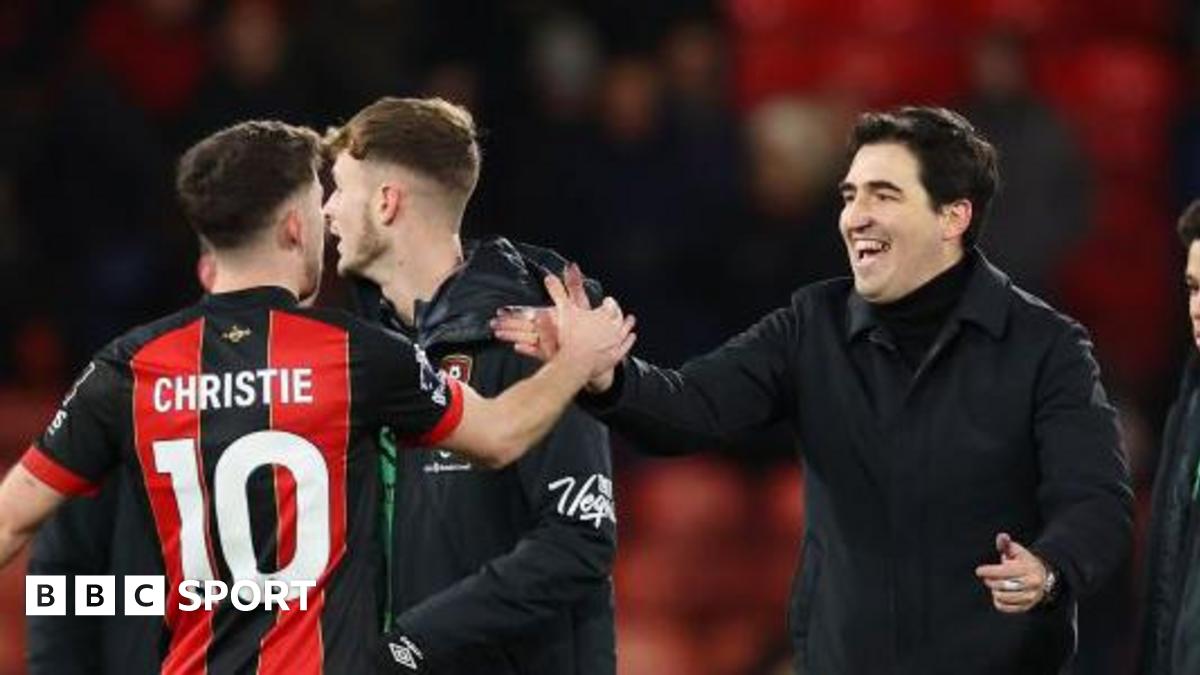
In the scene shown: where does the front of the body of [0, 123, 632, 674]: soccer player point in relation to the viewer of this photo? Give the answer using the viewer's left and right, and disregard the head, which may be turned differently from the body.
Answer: facing away from the viewer

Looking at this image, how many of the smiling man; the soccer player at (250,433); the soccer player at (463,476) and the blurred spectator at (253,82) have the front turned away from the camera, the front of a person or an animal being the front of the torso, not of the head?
1

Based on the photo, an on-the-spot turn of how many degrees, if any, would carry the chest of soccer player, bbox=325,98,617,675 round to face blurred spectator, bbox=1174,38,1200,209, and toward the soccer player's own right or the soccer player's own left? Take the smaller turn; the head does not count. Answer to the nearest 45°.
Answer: approximately 180°

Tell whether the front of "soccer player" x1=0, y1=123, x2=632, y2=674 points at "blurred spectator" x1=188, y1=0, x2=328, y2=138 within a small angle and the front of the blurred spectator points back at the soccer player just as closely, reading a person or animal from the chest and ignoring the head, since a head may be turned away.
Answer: yes

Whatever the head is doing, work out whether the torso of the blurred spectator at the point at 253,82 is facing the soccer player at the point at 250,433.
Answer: yes

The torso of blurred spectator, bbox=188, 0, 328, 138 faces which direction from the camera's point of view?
toward the camera

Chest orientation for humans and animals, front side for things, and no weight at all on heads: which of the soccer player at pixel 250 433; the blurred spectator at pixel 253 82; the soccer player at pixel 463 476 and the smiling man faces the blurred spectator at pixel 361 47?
the soccer player at pixel 250 433

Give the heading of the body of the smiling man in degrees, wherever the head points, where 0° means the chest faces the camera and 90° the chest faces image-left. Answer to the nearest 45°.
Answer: approximately 45°

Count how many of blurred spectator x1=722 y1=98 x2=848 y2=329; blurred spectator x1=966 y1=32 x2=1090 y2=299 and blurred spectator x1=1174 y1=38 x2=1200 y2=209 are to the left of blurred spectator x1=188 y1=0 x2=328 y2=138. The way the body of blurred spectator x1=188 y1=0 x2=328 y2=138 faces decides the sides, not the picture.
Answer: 3

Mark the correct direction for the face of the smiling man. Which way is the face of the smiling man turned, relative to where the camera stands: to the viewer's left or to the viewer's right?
to the viewer's left

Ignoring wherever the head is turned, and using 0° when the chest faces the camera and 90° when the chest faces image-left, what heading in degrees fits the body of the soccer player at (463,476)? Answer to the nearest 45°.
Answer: approximately 45°

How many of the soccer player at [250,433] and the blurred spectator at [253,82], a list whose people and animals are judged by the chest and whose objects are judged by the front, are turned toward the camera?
1

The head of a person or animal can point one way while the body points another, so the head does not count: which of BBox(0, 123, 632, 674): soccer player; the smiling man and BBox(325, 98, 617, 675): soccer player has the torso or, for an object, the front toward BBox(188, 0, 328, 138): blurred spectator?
BBox(0, 123, 632, 674): soccer player

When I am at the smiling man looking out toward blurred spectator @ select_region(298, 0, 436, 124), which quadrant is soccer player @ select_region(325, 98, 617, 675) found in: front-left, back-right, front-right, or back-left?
front-left

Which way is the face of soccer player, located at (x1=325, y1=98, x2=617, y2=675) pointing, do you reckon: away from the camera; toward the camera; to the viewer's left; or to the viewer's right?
to the viewer's left

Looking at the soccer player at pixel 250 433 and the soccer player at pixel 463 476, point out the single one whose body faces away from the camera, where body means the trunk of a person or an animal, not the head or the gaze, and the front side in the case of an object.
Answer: the soccer player at pixel 250 433

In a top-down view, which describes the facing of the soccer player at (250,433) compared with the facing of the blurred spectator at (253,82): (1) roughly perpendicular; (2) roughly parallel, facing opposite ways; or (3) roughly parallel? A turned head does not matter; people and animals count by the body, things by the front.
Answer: roughly parallel, facing opposite ways

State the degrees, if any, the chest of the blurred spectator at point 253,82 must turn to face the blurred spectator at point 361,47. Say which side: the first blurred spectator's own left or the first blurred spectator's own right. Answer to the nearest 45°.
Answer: approximately 135° to the first blurred spectator's own left

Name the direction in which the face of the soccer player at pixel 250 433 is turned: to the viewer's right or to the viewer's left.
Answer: to the viewer's right

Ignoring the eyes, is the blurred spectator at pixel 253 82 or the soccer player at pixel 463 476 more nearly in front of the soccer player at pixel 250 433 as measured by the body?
the blurred spectator

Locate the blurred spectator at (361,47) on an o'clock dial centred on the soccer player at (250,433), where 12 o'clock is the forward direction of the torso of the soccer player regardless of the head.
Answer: The blurred spectator is roughly at 12 o'clock from the soccer player.

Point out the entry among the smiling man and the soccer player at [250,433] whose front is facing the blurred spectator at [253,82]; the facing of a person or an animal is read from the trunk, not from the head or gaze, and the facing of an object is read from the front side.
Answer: the soccer player

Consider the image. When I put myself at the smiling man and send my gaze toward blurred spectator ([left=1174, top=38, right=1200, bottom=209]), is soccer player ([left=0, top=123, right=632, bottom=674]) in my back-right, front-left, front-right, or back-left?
back-left
